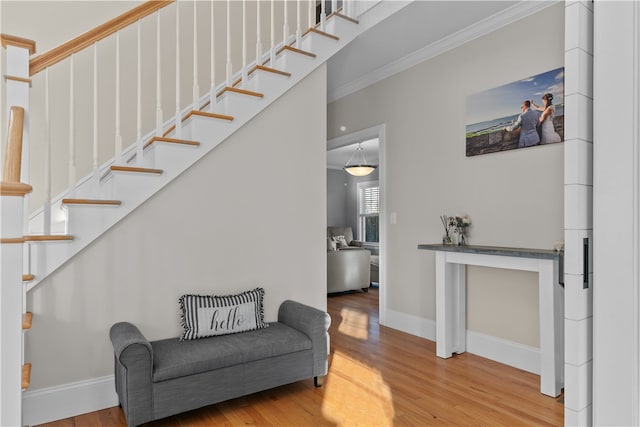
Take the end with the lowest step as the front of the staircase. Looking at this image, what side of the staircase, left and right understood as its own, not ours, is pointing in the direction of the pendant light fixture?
back

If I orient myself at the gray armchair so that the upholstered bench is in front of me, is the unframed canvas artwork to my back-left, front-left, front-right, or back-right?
front-left

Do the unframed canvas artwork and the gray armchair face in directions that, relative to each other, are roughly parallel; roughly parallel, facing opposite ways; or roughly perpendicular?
roughly perpendicular

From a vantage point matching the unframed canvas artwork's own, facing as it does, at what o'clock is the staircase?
The staircase is roughly at 12 o'clock from the unframed canvas artwork.

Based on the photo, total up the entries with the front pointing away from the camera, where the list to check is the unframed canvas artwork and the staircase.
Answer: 0

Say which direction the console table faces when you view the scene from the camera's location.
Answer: facing the viewer and to the left of the viewer

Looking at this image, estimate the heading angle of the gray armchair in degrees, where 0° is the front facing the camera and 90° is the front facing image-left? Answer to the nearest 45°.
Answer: approximately 180°

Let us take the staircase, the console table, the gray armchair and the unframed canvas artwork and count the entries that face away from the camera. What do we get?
1

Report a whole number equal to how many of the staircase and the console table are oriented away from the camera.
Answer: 0

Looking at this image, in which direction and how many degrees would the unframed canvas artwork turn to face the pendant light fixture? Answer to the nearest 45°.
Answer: approximately 90° to its right

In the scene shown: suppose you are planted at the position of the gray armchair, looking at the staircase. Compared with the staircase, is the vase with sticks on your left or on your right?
left

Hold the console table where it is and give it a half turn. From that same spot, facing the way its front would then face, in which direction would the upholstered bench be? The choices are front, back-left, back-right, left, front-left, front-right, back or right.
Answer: back
